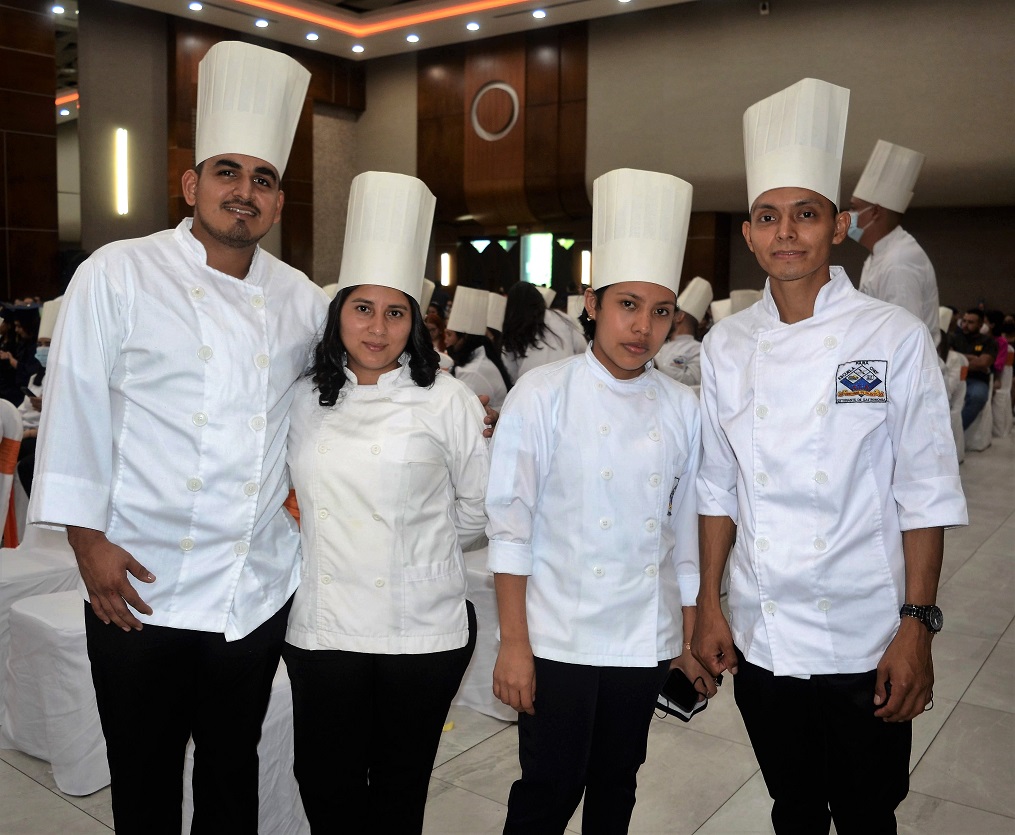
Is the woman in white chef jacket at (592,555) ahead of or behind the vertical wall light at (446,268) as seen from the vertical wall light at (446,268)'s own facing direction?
ahead

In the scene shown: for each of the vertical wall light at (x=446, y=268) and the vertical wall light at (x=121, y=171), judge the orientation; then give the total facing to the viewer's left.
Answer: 0

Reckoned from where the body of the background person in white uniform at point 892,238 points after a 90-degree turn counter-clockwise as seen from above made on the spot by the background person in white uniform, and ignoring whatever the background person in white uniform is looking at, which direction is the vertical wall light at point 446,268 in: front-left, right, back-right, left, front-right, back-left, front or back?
back-right

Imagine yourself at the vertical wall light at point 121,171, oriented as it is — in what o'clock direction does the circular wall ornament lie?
The circular wall ornament is roughly at 9 o'clock from the vertical wall light.

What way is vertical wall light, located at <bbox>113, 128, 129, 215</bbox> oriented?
toward the camera

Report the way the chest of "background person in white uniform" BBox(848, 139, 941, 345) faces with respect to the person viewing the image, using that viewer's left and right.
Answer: facing to the left of the viewer

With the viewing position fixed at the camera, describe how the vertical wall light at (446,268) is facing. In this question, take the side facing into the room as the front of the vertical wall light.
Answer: facing the viewer

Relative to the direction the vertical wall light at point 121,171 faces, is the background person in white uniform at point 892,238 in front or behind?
in front

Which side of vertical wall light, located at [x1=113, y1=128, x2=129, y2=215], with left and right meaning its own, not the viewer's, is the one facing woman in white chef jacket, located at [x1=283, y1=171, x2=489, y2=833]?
front
